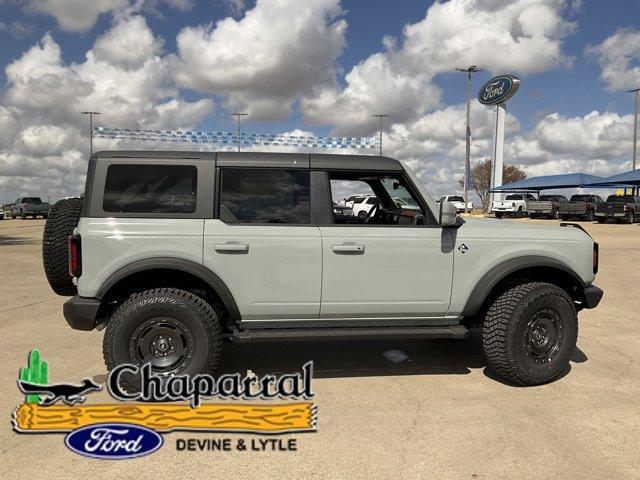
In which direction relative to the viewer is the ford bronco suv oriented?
to the viewer's right

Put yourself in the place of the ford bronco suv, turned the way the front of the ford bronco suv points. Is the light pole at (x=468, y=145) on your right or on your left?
on your left

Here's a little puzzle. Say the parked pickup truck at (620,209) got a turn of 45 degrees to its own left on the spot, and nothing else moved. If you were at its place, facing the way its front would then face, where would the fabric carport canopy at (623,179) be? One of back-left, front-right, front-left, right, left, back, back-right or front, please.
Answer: front-right

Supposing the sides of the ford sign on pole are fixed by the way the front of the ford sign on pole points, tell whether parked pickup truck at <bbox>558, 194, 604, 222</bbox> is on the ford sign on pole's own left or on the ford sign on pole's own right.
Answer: on the ford sign on pole's own left

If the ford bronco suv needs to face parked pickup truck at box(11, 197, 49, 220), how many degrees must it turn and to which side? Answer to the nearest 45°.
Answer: approximately 135° to its left

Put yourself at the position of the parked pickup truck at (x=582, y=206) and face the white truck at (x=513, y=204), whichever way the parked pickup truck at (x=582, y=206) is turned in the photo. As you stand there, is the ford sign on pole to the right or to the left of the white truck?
right

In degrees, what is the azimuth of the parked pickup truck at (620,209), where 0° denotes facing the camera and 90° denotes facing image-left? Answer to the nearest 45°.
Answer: approximately 180°

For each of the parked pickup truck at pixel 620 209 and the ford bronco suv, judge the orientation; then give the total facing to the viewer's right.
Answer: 1

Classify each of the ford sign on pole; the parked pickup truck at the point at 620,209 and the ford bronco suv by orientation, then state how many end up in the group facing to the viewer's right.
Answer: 1

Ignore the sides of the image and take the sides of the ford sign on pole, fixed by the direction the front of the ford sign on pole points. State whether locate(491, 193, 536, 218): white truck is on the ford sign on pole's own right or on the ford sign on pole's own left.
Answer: on the ford sign on pole's own left

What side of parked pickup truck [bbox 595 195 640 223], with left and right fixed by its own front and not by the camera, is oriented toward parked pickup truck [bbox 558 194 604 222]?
left
